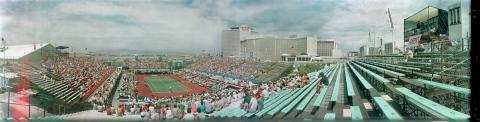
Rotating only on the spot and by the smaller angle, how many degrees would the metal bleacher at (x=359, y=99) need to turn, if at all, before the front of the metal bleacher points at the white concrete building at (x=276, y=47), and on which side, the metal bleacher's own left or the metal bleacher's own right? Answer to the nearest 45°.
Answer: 0° — it already faces it

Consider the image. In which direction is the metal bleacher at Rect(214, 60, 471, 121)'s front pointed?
to the viewer's left

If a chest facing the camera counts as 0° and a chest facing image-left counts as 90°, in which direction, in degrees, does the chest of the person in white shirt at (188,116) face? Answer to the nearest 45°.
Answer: approximately 180°

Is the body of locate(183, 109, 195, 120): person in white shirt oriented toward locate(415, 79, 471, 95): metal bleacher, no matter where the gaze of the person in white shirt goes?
no

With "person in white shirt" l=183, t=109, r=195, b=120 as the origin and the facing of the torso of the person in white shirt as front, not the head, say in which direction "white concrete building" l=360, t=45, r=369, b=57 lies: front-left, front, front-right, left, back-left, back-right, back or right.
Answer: right

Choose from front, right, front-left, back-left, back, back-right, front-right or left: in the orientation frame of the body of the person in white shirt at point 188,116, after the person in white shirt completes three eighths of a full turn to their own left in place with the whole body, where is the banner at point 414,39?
back-left

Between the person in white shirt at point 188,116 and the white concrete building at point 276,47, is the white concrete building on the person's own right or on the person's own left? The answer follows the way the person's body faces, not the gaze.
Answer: on the person's own right

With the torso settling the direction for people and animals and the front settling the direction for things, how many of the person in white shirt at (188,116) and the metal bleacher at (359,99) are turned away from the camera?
1

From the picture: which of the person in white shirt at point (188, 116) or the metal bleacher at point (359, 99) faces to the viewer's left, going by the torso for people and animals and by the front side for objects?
the metal bleacher

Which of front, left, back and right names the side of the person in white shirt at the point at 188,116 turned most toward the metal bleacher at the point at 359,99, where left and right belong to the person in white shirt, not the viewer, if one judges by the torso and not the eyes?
right

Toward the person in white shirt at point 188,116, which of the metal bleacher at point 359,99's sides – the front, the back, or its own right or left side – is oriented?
front

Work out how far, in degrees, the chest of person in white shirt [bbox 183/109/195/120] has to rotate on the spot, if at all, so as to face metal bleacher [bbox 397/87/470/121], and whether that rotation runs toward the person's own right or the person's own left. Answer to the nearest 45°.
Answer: approximately 90° to the person's own right
